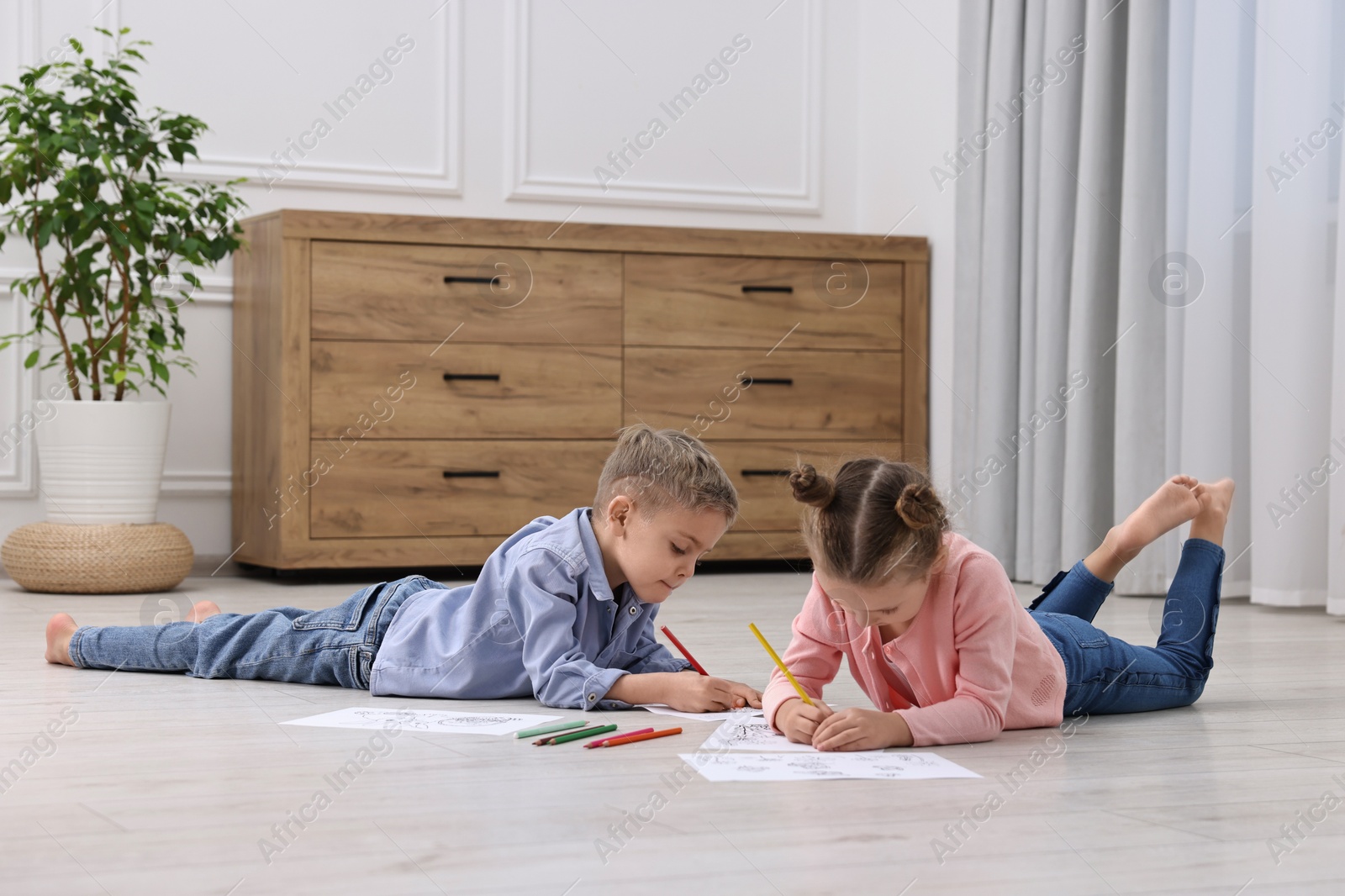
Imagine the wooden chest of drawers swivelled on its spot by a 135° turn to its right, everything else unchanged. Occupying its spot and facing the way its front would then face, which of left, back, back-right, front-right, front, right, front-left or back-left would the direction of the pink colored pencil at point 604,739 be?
back-left

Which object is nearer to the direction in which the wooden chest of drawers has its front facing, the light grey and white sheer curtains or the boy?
the boy

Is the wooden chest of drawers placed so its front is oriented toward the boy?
yes

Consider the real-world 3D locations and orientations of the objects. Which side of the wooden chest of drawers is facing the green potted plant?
right

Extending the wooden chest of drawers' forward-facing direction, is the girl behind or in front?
in front

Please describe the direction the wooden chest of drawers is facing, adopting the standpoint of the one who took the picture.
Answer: facing the viewer

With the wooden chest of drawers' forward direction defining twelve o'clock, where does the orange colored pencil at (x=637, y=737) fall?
The orange colored pencil is roughly at 12 o'clock from the wooden chest of drawers.

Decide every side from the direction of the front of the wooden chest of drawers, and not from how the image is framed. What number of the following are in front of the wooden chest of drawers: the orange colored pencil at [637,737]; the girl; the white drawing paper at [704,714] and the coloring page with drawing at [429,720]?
4

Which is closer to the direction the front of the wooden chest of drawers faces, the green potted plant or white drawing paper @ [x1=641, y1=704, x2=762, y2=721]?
the white drawing paper

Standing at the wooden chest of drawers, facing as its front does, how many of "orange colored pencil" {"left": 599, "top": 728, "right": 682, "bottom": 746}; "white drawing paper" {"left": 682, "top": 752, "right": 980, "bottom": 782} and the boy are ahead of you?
3

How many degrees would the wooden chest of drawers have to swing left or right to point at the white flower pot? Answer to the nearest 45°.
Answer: approximately 90° to its right

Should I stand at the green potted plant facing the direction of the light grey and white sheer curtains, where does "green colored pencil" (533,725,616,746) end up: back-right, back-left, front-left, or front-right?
front-right

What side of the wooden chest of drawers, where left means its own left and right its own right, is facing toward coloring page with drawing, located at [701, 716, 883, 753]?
front

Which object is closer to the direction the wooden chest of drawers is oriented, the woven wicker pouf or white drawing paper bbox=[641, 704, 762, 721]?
the white drawing paper

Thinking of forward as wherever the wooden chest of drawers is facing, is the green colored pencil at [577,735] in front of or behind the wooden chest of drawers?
in front

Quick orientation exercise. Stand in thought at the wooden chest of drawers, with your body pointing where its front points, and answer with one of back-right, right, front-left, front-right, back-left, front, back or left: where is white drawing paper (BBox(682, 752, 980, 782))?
front

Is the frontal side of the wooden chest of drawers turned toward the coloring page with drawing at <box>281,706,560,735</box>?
yes
